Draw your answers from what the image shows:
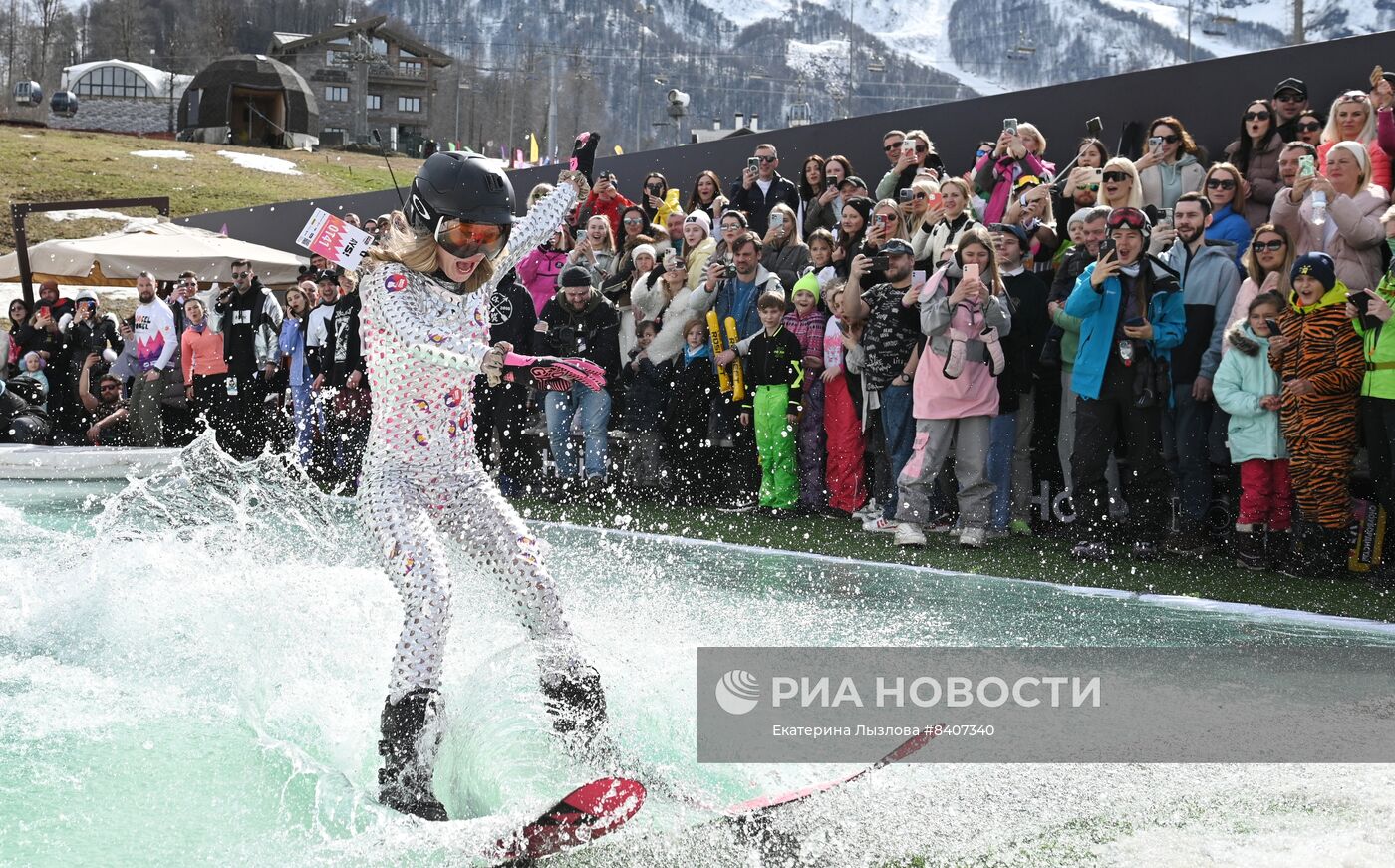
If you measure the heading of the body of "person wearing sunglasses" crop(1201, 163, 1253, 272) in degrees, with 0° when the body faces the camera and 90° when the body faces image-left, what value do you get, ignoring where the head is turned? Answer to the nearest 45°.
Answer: approximately 45°

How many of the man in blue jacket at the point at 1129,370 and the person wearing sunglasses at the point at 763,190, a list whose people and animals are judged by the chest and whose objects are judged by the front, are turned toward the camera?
2

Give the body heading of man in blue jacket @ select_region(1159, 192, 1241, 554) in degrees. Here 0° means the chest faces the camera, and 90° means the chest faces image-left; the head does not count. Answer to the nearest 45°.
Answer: approximately 45°

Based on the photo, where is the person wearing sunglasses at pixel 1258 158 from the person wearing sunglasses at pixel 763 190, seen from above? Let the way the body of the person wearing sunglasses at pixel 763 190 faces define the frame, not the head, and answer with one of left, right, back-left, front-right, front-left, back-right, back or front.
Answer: front-left

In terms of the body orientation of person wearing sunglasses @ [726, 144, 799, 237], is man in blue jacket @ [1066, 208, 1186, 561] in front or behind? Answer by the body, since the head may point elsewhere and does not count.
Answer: in front

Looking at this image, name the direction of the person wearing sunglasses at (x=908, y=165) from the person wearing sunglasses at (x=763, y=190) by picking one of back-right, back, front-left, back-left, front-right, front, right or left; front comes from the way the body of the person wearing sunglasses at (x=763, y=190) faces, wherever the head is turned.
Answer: front-left

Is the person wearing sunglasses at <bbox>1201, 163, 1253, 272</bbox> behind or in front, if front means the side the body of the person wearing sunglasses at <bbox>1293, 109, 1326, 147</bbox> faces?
in front

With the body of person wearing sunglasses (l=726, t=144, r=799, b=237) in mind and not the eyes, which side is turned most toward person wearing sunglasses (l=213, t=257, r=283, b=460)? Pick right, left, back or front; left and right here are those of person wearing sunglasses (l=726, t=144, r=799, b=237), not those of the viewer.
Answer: right

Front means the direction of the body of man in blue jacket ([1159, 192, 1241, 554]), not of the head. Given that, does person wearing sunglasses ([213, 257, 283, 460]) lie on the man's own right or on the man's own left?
on the man's own right
